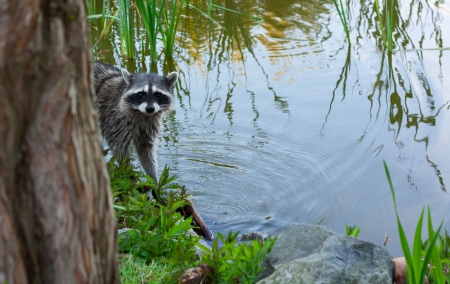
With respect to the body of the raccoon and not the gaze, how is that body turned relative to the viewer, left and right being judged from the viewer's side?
facing the viewer and to the right of the viewer

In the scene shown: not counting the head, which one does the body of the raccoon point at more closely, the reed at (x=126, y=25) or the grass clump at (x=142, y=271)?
the grass clump

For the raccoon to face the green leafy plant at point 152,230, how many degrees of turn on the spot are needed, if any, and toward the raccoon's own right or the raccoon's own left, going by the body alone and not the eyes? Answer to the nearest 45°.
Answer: approximately 45° to the raccoon's own right

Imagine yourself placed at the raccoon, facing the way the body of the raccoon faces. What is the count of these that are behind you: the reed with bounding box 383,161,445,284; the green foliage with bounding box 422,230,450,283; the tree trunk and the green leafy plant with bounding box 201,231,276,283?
0

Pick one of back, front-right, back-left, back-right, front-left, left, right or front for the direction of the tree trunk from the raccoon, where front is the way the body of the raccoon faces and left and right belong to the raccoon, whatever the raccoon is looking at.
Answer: front-right

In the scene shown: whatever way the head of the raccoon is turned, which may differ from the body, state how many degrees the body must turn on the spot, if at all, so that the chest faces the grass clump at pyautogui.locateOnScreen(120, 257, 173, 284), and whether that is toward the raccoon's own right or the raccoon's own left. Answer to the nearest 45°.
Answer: approximately 45° to the raccoon's own right

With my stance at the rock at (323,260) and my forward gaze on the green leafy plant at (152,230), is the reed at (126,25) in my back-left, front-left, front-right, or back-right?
front-right

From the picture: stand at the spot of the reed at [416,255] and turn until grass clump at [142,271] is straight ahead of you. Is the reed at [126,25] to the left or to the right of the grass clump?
right

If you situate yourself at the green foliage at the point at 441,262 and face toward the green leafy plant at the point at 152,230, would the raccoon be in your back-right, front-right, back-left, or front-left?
front-right

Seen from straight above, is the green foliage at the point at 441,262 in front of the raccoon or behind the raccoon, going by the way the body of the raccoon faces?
in front

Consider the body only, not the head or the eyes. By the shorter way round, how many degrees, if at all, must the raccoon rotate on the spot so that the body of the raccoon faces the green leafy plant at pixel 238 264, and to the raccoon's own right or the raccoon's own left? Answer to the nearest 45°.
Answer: approximately 45° to the raccoon's own right

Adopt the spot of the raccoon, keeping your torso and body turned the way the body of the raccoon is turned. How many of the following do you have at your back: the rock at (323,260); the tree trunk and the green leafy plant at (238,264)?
0

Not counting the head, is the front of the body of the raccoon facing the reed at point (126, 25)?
no

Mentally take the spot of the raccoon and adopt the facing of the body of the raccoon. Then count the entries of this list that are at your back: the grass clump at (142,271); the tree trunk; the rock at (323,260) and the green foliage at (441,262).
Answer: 0
